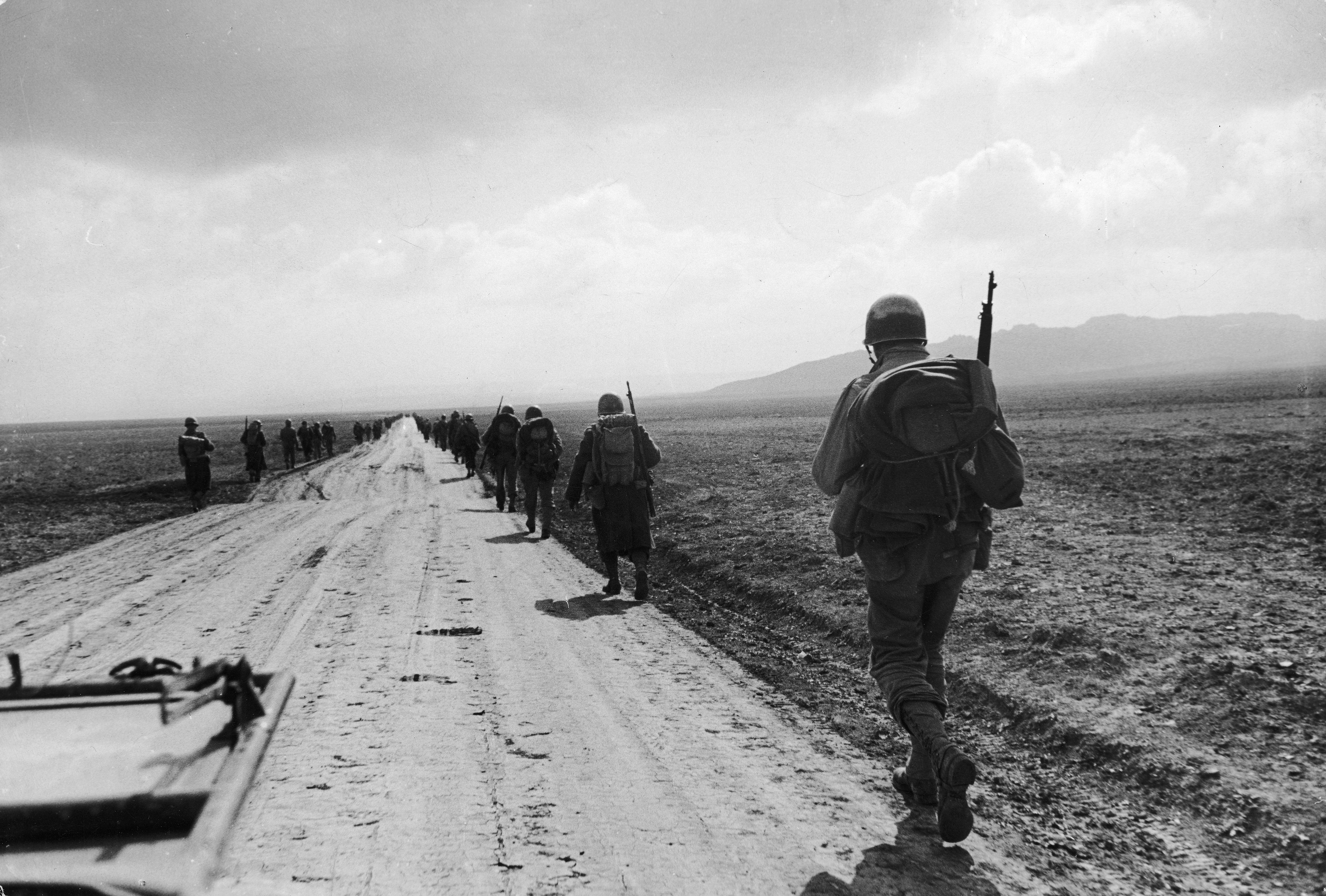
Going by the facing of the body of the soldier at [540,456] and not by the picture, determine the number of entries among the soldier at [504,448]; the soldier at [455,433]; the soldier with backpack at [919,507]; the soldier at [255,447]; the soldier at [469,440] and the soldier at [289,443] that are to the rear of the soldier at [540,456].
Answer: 1

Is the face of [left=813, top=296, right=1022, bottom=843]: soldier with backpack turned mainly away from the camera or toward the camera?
away from the camera

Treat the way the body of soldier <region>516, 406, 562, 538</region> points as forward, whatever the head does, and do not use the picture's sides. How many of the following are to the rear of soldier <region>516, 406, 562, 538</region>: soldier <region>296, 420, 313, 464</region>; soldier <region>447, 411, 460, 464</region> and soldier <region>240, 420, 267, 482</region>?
0

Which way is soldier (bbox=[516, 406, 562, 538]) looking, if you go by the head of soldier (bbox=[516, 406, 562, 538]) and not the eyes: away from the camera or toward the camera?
away from the camera

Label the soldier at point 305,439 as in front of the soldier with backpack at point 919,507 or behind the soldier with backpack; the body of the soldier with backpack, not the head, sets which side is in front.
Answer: in front

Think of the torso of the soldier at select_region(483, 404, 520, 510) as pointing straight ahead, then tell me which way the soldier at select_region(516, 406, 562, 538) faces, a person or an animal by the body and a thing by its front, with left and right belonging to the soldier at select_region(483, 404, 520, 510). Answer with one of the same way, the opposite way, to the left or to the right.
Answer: the same way

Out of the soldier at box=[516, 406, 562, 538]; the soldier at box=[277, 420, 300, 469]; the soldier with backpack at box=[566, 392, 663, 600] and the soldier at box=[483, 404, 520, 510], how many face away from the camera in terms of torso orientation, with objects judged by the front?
4

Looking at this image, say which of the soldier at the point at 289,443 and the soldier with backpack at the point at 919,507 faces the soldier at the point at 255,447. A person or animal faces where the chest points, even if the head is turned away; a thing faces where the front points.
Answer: the soldier with backpack

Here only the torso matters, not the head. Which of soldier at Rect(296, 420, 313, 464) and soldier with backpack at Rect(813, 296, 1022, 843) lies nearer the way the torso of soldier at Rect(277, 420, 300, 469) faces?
the soldier

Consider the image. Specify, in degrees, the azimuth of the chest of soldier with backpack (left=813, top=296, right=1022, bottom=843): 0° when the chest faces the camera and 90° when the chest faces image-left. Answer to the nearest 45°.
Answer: approximately 135°

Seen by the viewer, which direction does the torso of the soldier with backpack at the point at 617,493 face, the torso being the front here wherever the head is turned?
away from the camera

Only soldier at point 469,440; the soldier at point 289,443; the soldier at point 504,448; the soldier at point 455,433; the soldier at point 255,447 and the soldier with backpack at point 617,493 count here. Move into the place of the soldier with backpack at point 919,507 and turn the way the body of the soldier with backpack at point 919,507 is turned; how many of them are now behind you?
0

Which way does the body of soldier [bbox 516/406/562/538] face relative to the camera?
away from the camera

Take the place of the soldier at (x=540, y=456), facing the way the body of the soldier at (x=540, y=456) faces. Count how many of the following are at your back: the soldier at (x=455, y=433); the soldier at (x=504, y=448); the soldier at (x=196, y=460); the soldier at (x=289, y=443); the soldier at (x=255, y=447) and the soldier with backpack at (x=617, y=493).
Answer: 1

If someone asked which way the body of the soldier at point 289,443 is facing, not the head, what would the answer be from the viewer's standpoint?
away from the camera

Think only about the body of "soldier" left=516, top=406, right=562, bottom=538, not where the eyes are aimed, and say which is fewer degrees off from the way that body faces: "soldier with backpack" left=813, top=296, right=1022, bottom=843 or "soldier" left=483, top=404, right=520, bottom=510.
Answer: the soldier

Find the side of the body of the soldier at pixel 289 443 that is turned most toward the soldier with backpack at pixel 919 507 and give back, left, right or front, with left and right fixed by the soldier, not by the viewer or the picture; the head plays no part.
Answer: back

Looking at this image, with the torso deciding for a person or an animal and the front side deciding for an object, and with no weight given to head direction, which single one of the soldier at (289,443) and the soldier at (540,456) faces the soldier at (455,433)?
the soldier at (540,456)

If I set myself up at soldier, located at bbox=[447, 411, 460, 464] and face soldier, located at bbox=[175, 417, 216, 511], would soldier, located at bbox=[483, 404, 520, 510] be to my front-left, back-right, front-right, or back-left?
front-left
